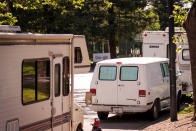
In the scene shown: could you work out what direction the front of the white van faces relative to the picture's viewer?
facing away from the viewer and to the right of the viewer

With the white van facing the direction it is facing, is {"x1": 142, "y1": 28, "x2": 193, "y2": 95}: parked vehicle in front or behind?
in front

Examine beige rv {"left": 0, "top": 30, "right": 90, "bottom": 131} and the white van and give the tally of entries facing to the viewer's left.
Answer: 0

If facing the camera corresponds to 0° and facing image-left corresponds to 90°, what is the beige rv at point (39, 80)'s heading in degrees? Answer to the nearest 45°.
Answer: approximately 225°

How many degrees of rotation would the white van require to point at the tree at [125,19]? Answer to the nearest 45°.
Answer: approximately 45° to its left

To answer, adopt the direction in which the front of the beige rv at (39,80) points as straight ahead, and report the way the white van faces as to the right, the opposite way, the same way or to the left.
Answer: the same way
